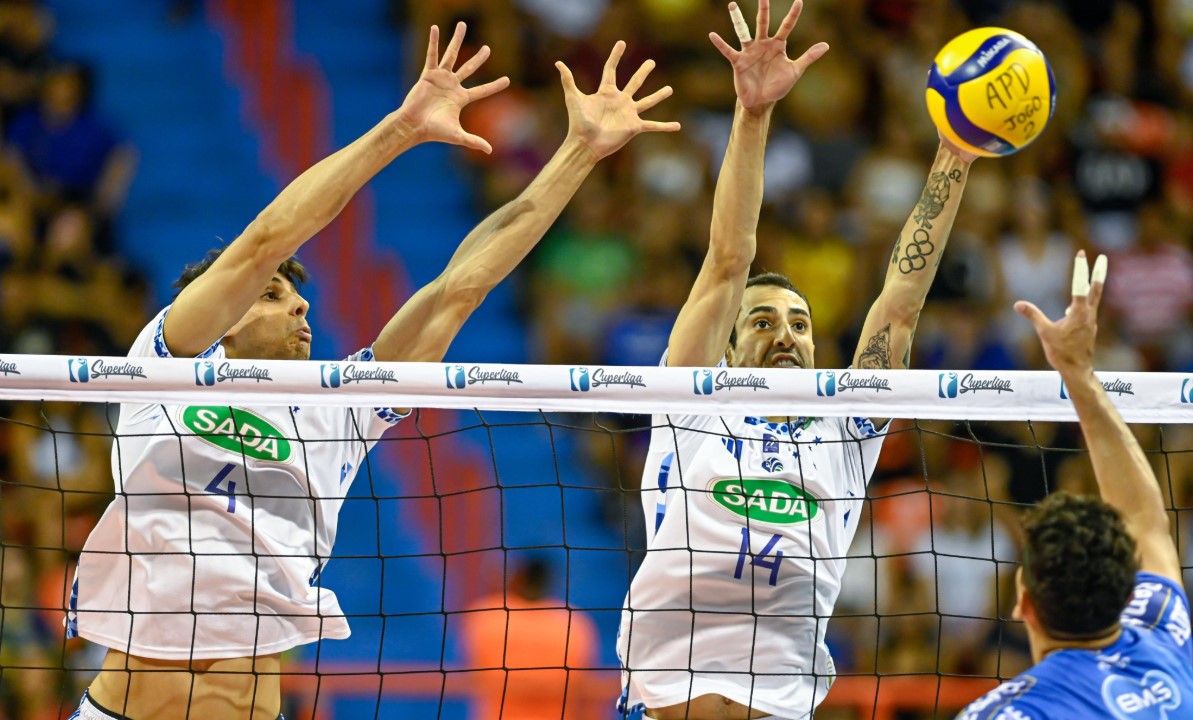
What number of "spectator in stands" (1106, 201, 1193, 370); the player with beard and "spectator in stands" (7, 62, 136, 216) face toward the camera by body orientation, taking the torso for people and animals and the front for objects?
3

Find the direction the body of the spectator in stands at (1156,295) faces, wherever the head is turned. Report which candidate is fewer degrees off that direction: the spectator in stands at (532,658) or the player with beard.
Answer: the player with beard

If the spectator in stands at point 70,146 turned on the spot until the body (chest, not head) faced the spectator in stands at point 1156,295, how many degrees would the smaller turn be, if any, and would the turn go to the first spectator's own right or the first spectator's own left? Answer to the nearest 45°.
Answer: approximately 90° to the first spectator's own left

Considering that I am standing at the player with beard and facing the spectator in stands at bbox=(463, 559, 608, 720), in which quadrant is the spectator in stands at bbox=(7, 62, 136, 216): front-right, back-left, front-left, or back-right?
front-left

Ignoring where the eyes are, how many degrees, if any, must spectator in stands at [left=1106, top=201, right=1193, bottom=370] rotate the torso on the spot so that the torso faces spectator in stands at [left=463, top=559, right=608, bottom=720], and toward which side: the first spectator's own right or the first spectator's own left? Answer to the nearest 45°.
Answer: approximately 45° to the first spectator's own right

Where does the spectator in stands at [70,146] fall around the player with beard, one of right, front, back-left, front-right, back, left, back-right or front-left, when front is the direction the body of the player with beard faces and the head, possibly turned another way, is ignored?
back-right

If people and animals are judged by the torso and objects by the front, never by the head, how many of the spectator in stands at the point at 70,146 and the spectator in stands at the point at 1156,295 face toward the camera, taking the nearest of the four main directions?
2

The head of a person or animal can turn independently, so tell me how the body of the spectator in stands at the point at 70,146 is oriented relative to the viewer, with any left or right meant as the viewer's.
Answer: facing the viewer

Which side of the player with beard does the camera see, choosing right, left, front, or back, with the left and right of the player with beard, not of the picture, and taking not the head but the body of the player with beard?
front

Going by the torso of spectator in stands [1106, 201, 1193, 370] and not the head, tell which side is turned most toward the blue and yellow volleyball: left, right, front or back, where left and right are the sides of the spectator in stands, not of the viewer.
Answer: front

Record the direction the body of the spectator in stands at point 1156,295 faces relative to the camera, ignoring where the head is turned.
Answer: toward the camera

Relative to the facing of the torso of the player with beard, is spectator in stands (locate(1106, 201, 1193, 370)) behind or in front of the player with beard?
behind

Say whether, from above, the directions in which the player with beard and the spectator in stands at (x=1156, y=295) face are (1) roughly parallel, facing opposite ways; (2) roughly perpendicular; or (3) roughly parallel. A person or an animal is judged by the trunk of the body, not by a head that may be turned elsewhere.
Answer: roughly parallel

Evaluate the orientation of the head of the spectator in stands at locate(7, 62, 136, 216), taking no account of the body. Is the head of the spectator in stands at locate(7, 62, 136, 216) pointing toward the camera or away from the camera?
toward the camera

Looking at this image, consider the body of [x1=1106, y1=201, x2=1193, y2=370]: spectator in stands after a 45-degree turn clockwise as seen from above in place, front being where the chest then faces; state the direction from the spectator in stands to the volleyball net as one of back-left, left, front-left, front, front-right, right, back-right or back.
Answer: front
